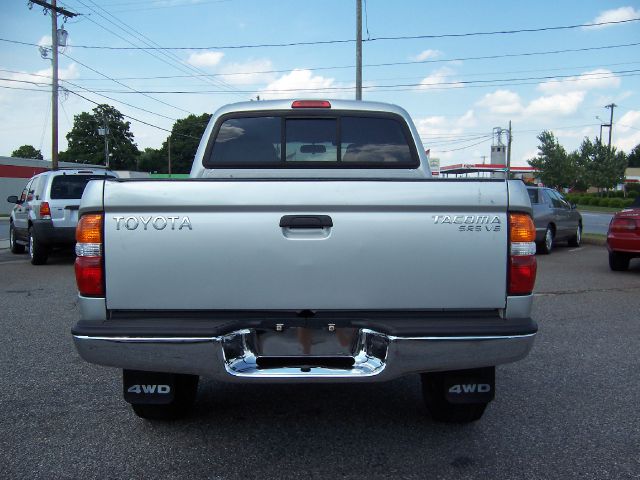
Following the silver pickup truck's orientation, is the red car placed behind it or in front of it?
in front

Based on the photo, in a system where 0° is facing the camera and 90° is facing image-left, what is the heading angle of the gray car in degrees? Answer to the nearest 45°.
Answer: approximately 225°

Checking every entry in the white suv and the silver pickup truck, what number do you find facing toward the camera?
0

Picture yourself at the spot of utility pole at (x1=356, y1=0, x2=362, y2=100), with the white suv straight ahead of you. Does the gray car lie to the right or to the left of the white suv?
left

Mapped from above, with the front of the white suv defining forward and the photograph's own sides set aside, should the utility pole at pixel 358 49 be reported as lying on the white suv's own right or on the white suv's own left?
on the white suv's own right

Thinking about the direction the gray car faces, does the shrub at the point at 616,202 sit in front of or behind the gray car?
in front

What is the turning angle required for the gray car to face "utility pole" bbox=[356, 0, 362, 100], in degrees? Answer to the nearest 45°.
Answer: approximately 90° to its left

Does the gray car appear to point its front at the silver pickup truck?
no

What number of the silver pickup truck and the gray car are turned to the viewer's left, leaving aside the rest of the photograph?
0

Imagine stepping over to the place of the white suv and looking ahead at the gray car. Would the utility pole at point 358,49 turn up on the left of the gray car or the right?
left

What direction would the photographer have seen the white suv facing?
facing away from the viewer and to the left of the viewer

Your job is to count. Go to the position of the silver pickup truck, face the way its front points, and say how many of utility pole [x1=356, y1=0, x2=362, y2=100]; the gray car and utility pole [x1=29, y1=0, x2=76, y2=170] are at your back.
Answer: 0

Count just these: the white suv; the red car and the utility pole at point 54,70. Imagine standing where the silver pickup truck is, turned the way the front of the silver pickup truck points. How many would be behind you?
0

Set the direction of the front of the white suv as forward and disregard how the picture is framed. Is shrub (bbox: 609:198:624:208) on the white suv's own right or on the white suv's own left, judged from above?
on the white suv's own right

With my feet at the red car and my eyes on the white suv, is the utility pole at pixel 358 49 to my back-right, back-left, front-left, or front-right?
front-right

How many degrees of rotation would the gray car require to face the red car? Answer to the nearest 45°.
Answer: approximately 135° to its right

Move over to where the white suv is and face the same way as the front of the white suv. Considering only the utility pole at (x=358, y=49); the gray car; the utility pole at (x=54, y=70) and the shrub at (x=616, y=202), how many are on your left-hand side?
0

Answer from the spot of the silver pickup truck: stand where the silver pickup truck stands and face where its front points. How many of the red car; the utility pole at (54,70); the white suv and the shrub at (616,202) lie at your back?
0

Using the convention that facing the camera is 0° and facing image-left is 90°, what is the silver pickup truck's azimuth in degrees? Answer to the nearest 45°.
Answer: approximately 180°
